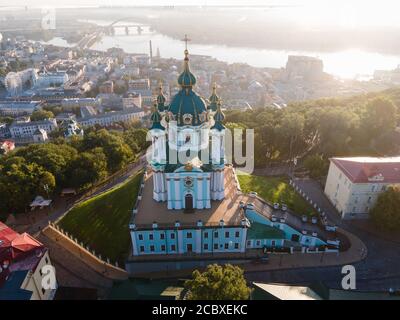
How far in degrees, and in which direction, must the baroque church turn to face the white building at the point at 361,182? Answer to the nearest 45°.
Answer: approximately 90° to its left

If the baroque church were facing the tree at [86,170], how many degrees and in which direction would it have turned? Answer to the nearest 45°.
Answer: approximately 135° to its right

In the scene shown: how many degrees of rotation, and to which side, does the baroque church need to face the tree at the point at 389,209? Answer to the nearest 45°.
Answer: approximately 90° to its left

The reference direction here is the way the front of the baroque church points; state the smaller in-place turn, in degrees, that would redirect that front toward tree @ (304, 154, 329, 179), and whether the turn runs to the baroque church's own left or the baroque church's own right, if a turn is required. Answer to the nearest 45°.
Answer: approximately 135° to the baroque church's own left

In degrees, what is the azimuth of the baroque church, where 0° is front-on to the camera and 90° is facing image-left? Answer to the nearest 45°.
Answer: approximately 0°

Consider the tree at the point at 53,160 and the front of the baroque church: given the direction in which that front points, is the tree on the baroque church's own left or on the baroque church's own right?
on the baroque church's own right
